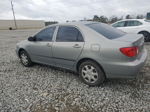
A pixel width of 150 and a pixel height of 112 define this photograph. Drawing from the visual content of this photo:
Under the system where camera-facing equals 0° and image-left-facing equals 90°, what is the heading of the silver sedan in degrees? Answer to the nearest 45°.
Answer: approximately 135°

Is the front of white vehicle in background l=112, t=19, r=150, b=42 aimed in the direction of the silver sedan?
no

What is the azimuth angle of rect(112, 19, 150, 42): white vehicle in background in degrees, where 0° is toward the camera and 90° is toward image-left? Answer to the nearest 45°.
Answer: approximately 135°

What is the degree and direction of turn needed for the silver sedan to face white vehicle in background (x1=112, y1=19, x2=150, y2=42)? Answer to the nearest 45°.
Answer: approximately 90° to its right

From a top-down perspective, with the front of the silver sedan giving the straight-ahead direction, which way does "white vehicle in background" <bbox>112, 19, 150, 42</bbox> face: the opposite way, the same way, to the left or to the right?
the same way
